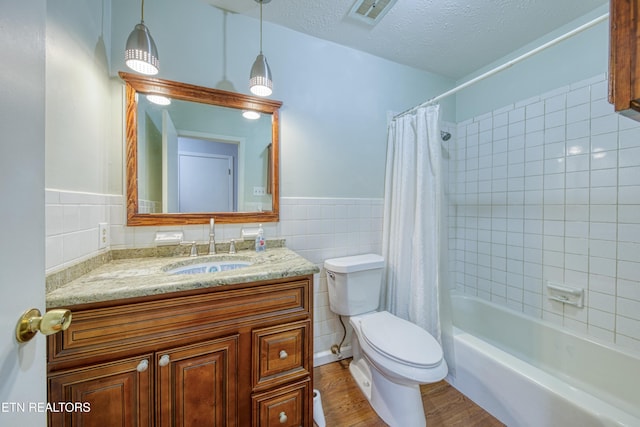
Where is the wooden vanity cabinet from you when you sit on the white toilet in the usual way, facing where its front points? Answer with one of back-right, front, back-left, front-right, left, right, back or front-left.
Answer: right

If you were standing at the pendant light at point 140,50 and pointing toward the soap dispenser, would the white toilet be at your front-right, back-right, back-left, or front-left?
front-right

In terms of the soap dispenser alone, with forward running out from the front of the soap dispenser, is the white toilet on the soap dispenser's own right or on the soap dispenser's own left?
on the soap dispenser's own left

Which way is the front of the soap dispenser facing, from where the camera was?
facing the viewer

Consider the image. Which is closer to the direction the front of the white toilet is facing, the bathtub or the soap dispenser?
the bathtub

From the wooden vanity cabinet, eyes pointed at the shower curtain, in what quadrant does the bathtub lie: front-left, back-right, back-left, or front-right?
front-right

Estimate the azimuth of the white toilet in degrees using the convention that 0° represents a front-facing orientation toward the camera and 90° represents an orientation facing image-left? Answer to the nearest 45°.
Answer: approximately 315°

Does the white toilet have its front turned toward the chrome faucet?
no

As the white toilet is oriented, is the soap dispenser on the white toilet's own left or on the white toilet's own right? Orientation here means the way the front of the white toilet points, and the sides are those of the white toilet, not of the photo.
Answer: on the white toilet's own right

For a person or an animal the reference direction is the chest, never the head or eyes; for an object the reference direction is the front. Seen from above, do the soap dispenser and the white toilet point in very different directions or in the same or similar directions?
same or similar directions
